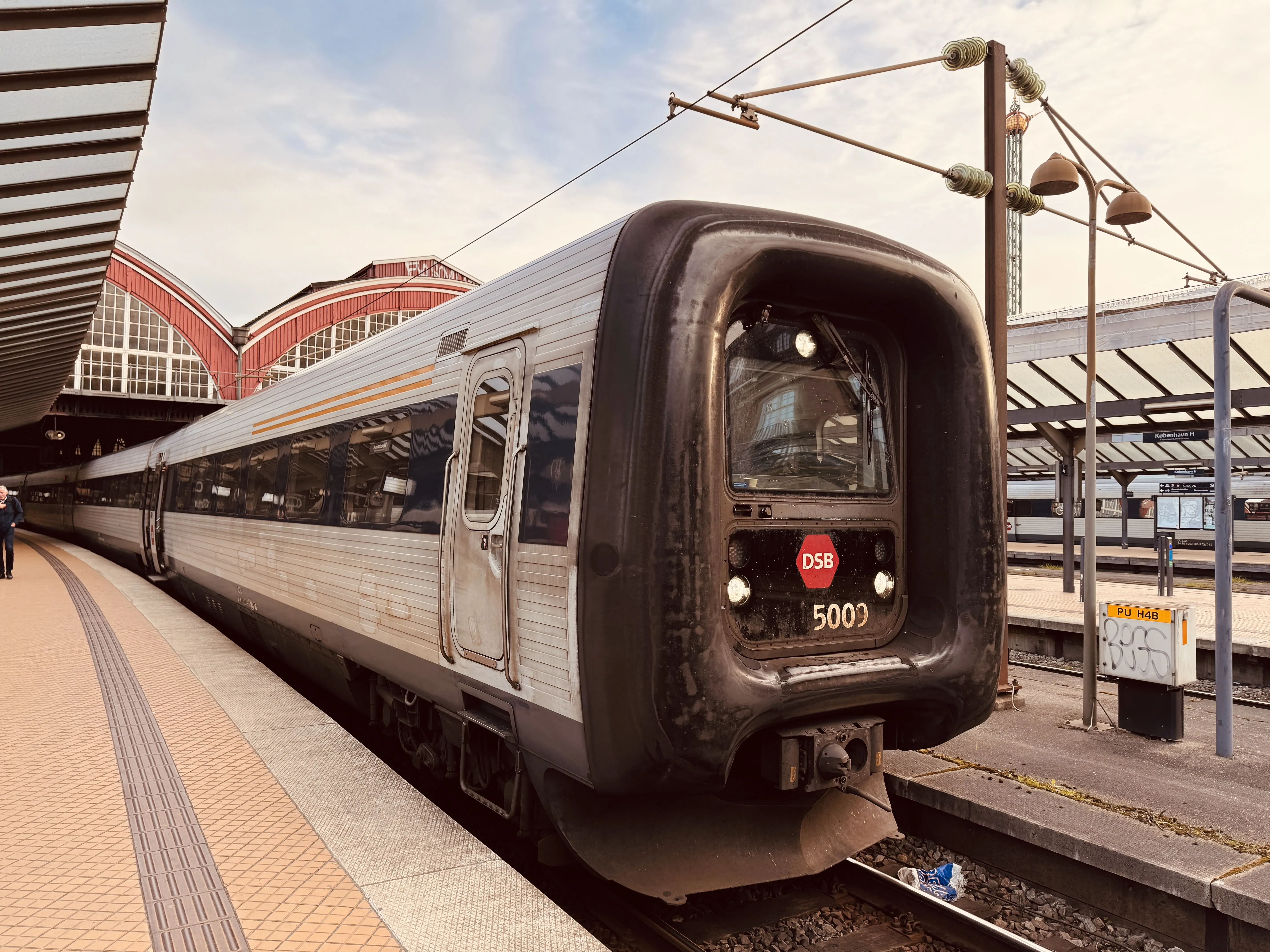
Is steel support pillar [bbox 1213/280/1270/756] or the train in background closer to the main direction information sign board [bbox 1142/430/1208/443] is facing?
the steel support pillar

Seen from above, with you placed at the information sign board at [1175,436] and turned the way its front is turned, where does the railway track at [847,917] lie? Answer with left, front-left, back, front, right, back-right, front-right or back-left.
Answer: front

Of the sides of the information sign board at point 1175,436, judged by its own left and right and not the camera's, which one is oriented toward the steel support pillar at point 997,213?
front

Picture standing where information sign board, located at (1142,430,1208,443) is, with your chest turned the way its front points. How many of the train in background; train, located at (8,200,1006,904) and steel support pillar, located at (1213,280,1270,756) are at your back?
1

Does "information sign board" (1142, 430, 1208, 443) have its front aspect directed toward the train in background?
no

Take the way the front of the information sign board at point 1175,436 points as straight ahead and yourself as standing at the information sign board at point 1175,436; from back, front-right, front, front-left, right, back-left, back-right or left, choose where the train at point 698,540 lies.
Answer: front

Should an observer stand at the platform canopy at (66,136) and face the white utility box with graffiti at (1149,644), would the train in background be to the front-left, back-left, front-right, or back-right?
front-left

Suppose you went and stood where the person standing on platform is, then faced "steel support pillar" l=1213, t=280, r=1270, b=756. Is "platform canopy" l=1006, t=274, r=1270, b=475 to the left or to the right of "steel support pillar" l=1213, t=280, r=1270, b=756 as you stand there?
left

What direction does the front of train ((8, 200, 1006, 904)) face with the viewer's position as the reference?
facing the viewer and to the right of the viewer

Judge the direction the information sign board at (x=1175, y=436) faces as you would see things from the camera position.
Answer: facing the viewer

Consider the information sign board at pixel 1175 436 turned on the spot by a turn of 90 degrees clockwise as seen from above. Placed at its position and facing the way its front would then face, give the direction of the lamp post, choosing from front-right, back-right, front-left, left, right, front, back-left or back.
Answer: left

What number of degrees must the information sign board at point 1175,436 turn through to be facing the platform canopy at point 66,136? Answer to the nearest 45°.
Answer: approximately 45° to its right

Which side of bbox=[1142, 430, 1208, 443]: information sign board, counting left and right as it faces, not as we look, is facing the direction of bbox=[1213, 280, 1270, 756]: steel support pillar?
front

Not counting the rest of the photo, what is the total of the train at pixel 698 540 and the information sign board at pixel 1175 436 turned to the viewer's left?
0

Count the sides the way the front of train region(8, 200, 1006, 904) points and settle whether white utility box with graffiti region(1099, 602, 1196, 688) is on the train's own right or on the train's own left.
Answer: on the train's own left

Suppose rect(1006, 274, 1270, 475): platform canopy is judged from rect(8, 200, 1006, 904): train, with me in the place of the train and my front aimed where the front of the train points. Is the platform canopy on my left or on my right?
on my left

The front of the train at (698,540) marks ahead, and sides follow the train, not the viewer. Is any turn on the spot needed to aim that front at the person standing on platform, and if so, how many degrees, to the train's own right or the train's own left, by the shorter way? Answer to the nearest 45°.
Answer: approximately 180°
